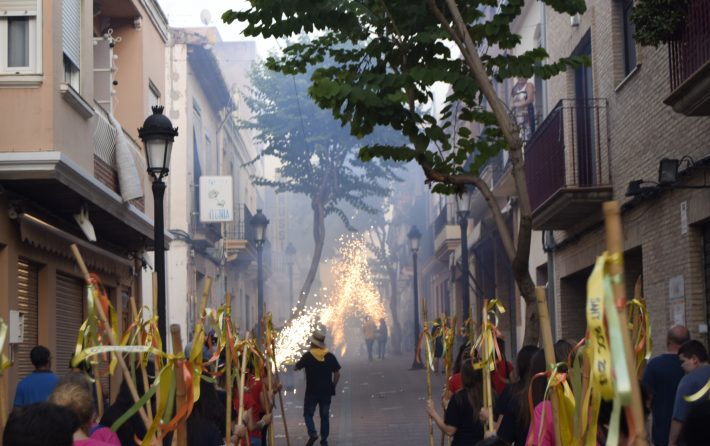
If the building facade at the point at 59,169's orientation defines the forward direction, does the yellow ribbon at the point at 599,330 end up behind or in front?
in front

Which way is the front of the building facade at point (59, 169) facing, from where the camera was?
facing the viewer and to the right of the viewer

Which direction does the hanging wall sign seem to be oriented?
toward the camera

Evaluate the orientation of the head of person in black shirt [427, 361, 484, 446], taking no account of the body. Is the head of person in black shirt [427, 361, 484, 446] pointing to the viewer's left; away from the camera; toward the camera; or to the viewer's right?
away from the camera

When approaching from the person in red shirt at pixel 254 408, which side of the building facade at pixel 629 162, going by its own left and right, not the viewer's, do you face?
front

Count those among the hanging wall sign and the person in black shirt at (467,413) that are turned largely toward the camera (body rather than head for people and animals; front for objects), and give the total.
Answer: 1

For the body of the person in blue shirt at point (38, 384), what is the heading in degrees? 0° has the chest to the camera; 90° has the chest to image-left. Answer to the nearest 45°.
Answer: approximately 225°

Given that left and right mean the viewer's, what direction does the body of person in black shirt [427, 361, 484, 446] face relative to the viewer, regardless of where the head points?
facing away from the viewer and to the left of the viewer
